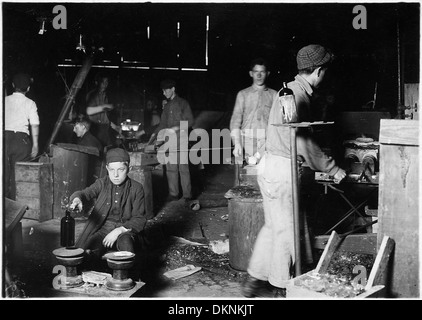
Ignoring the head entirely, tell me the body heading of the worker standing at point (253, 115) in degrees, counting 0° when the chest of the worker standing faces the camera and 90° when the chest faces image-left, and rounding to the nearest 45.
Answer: approximately 0°

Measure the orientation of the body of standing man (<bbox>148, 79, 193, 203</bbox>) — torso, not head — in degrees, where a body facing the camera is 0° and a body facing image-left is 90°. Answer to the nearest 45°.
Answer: approximately 45°

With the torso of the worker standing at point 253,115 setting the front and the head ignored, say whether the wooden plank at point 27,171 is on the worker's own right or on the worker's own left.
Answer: on the worker's own right

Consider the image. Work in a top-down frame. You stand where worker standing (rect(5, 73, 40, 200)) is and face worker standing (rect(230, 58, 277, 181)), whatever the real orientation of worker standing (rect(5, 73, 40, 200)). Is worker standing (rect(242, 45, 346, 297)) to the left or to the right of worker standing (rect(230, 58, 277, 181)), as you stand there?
right

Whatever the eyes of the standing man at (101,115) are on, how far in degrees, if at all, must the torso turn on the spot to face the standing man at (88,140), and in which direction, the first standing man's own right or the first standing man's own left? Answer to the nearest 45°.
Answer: approximately 45° to the first standing man's own right

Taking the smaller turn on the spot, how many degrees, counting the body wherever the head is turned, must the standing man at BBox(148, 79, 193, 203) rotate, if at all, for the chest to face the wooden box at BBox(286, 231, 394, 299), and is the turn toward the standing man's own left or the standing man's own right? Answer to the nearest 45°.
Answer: approximately 45° to the standing man's own left

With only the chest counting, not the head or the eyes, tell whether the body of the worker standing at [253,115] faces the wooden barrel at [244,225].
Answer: yes

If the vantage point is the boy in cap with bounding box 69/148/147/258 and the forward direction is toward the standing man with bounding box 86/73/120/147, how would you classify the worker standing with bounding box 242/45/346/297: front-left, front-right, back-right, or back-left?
back-right

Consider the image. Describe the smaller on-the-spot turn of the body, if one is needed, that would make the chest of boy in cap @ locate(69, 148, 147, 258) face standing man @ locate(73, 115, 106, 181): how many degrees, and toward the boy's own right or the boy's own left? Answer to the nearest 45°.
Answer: approximately 180°

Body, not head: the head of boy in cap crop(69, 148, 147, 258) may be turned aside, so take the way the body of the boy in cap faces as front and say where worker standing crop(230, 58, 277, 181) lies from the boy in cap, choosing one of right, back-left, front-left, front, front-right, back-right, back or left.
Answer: back-left

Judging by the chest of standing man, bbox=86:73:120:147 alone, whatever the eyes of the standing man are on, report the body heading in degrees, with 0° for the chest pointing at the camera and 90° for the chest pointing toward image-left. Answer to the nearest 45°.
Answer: approximately 315°

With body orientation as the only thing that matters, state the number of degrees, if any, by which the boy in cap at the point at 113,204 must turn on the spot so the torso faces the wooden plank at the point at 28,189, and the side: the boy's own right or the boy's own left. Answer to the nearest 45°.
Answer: approximately 135° to the boy's own right
